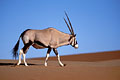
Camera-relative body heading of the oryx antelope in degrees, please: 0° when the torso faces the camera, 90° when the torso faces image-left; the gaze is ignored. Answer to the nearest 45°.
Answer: approximately 270°
